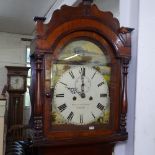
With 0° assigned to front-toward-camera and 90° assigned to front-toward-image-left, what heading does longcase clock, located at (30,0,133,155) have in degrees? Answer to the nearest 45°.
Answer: approximately 0°

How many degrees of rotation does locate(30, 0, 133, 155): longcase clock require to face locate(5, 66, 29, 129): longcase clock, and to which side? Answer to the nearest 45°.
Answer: approximately 180°
